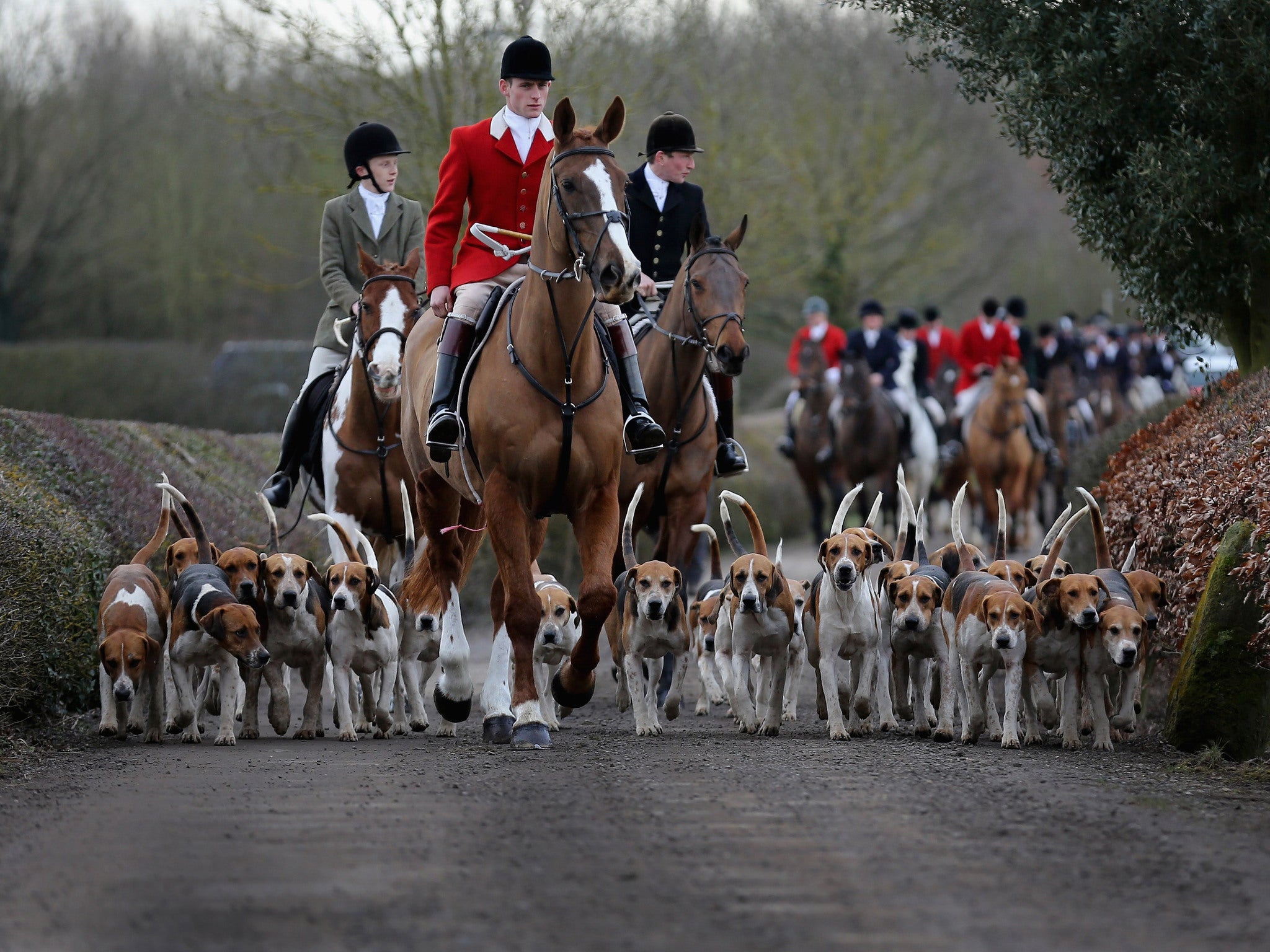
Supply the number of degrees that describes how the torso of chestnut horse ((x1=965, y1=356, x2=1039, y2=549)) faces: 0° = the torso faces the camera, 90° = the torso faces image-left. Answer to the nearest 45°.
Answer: approximately 0°

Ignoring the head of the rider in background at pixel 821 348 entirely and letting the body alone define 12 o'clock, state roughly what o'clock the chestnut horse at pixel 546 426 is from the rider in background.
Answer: The chestnut horse is roughly at 12 o'clock from the rider in background.

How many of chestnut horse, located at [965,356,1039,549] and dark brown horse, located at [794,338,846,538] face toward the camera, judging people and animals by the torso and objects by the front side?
2

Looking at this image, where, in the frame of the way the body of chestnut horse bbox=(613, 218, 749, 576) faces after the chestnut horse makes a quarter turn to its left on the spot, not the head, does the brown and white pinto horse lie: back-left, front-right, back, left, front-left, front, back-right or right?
back-left

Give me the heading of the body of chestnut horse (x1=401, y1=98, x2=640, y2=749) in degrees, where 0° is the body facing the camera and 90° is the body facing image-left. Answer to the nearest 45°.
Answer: approximately 315°

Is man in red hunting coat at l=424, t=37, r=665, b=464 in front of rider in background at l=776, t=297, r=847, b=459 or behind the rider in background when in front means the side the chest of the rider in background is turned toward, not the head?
in front

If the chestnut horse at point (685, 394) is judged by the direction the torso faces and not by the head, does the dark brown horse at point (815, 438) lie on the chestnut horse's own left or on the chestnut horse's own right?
on the chestnut horse's own left

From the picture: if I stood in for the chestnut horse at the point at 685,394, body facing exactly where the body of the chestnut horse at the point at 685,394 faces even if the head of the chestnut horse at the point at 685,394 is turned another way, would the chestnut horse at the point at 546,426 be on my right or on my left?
on my right

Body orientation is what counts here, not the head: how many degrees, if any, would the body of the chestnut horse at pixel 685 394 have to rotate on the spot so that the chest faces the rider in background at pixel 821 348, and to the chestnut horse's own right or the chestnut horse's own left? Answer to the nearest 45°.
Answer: approximately 135° to the chestnut horse's own left

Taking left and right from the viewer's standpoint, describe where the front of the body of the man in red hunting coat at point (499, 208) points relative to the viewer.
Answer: facing the viewer and to the right of the viewer

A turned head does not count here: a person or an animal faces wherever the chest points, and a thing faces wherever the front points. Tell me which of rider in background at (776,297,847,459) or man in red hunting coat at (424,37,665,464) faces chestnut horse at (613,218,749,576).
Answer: the rider in background

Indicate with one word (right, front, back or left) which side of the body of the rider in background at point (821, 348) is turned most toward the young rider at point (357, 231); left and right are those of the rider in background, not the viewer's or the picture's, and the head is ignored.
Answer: front

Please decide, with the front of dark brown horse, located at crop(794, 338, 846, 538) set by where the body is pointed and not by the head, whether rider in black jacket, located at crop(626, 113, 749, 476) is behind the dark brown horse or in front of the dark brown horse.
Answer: in front
